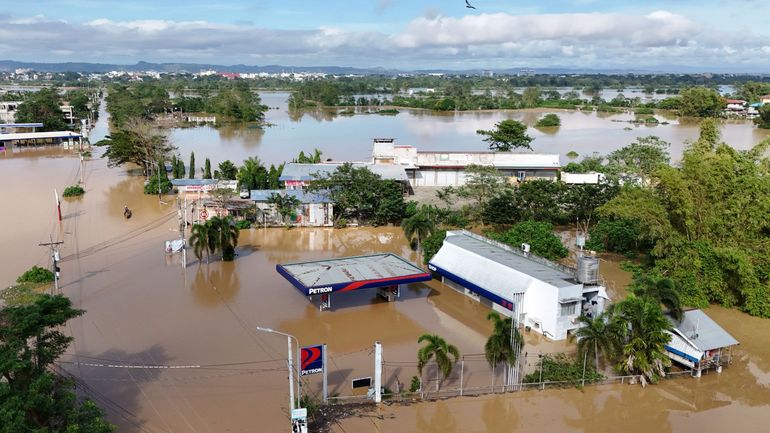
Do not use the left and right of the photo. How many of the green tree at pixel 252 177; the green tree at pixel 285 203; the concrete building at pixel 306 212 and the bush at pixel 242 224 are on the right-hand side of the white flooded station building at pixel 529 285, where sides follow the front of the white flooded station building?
4

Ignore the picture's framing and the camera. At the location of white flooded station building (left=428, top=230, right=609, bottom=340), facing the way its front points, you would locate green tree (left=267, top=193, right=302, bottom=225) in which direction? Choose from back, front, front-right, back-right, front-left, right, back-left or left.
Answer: right

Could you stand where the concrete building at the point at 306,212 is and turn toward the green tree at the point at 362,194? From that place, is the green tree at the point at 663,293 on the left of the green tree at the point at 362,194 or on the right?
right

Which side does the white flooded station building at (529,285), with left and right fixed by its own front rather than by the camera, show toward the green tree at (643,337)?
left

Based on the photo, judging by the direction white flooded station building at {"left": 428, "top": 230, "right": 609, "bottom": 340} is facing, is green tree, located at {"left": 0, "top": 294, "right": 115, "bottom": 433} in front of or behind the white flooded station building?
in front

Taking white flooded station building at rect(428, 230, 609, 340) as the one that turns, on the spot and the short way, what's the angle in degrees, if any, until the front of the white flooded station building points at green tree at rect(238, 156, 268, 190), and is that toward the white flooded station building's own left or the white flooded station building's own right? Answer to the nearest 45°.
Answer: approximately 90° to the white flooded station building's own right

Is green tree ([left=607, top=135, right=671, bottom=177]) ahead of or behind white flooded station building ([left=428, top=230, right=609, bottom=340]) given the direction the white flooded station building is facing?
behind

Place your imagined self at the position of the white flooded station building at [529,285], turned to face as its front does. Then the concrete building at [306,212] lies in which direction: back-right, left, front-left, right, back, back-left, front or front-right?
right

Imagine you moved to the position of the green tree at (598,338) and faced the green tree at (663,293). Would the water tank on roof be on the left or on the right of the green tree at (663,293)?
left
